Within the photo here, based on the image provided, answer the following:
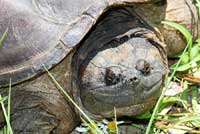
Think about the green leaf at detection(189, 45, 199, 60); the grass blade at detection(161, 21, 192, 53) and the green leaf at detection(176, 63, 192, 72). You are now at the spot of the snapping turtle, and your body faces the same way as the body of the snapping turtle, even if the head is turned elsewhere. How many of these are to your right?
0

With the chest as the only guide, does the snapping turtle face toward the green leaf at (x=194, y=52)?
no

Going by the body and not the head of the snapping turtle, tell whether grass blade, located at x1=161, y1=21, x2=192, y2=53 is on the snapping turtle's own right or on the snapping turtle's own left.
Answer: on the snapping turtle's own left

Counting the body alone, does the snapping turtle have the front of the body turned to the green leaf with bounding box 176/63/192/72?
no
